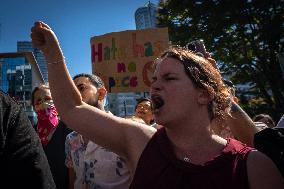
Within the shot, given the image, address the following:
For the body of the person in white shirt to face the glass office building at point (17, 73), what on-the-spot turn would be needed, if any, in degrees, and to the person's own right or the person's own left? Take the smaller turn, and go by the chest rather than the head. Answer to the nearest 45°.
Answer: approximately 90° to the person's own right

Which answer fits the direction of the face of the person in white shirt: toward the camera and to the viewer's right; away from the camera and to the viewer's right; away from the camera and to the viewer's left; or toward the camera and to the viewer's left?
toward the camera and to the viewer's left

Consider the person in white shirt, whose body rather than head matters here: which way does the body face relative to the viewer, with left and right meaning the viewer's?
facing the viewer and to the left of the viewer

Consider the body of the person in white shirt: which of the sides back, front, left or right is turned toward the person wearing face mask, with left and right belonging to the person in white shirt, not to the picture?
right
